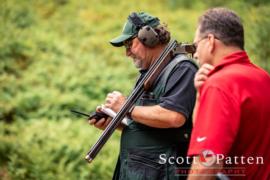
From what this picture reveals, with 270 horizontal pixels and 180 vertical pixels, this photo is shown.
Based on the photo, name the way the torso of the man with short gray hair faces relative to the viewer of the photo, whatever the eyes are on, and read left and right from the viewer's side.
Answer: facing away from the viewer and to the left of the viewer

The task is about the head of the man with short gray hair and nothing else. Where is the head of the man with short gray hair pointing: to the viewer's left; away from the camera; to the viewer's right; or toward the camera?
to the viewer's left
